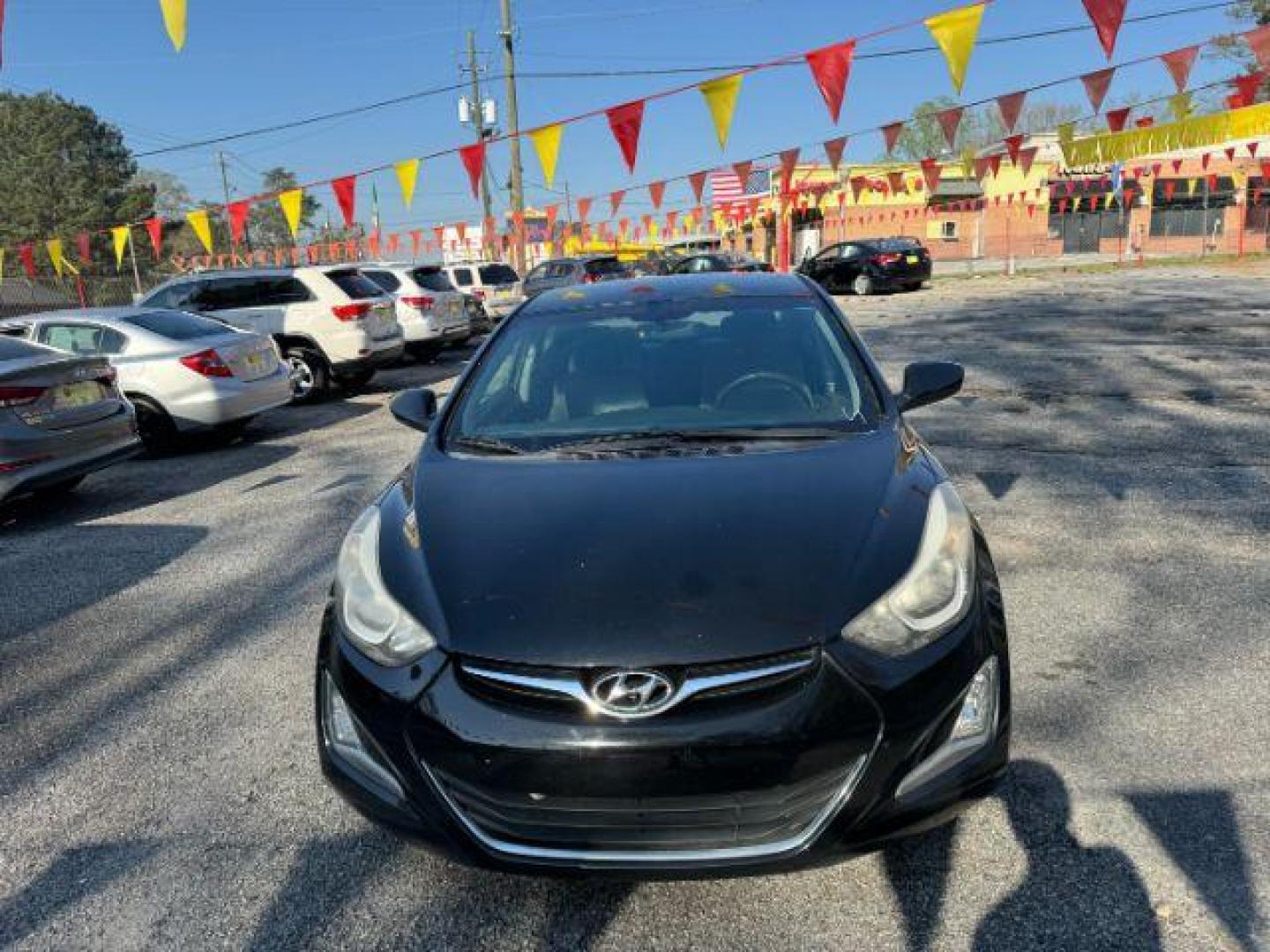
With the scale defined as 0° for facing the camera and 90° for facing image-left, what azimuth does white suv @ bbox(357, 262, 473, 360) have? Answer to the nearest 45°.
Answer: approximately 135°

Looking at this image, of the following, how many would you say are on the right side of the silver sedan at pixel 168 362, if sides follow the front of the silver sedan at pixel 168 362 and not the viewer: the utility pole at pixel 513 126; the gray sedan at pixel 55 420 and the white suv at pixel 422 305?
2

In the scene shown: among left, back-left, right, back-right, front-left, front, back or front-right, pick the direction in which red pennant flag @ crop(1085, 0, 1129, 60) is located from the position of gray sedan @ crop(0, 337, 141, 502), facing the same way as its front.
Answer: back-right

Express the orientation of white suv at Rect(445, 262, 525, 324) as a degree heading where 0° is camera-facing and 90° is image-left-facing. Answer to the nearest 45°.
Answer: approximately 135°

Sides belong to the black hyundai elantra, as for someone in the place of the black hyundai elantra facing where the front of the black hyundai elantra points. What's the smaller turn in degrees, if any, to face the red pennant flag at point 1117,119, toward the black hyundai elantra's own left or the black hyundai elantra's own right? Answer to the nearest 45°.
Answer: approximately 135° to the black hyundai elantra's own left

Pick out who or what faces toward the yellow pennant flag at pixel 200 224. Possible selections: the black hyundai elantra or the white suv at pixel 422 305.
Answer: the white suv

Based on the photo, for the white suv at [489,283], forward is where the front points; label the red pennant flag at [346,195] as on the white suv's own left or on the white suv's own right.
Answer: on the white suv's own left

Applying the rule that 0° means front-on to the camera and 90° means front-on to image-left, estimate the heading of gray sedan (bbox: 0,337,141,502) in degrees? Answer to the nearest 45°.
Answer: approximately 135°

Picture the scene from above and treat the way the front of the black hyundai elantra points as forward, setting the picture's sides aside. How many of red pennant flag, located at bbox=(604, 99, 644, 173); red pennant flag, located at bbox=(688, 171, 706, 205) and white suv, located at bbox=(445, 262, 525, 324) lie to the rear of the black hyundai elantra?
3
